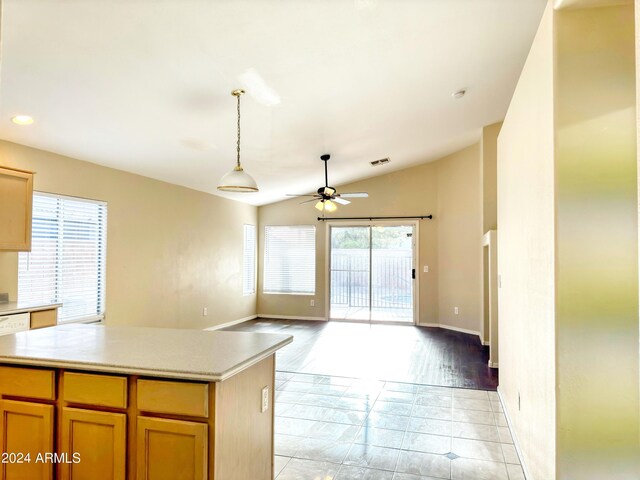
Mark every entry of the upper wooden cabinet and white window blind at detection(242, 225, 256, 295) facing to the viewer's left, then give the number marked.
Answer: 0

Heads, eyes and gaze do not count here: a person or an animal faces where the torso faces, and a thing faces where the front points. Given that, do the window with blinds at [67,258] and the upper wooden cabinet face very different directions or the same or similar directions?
same or similar directions

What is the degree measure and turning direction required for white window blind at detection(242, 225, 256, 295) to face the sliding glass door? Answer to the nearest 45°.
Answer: approximately 45° to its left

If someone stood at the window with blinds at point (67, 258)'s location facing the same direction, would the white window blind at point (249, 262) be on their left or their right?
on their left

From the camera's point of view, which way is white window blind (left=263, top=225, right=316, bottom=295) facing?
toward the camera

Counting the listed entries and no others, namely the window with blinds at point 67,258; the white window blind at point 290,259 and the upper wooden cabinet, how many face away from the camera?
0

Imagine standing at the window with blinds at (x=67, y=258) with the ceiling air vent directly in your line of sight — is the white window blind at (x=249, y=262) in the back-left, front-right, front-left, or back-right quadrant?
front-left

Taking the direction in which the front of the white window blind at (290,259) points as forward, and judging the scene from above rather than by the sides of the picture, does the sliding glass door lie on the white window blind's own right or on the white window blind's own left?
on the white window blind's own left

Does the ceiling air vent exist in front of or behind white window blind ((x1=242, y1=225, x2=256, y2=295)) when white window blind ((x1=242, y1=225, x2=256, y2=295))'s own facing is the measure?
in front

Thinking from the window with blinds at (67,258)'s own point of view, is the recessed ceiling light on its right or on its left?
on its right

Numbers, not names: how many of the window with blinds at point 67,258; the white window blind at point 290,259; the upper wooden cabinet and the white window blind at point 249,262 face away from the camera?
0

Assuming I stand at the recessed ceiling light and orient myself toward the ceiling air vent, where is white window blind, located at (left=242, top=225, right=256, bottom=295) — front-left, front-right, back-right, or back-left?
front-left

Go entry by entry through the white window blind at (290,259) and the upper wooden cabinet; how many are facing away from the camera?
0

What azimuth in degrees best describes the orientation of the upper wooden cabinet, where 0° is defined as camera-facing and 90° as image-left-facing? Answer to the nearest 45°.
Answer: approximately 315°

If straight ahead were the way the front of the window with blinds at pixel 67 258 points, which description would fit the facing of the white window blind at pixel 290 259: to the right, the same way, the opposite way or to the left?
to the right
